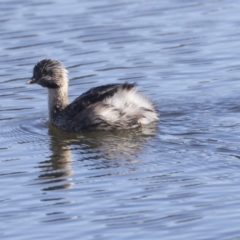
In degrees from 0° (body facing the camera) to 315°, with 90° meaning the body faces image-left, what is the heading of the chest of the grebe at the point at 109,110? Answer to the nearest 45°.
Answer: approximately 90°
